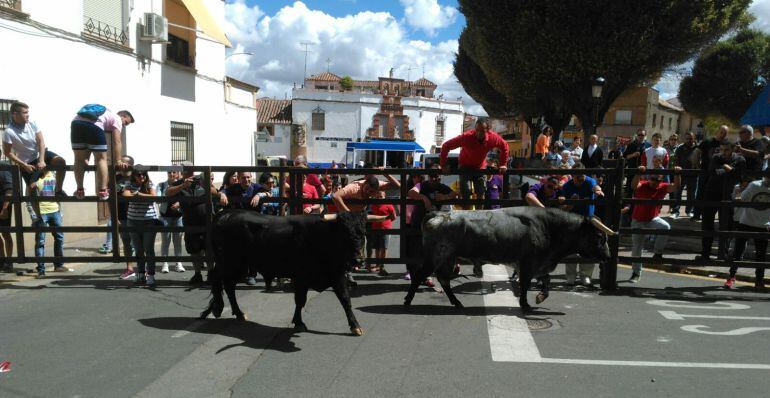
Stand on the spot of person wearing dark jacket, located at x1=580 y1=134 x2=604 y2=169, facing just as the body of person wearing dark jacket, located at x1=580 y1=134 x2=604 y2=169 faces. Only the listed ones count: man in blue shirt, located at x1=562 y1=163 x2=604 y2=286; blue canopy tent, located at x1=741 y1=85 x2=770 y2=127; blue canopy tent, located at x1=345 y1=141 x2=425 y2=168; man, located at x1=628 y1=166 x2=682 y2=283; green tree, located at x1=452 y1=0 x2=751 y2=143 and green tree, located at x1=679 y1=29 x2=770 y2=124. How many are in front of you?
2

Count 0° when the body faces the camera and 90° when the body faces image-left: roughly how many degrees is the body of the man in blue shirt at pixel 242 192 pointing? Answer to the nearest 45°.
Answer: approximately 0°

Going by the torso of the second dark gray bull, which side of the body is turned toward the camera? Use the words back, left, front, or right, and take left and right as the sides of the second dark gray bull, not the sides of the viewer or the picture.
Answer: right

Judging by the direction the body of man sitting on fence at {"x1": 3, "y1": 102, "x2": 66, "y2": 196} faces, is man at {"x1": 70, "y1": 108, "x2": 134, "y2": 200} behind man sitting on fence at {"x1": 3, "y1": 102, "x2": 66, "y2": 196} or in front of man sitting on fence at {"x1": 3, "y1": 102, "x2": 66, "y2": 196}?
in front

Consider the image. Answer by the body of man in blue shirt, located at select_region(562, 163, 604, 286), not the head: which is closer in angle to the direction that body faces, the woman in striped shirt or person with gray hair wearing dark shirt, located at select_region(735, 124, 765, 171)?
the woman in striped shirt

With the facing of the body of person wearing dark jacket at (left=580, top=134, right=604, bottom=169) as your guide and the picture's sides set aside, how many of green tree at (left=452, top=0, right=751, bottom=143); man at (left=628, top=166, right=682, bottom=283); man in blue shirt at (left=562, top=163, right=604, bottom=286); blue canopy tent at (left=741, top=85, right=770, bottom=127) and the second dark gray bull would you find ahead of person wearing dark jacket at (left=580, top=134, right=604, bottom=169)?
3

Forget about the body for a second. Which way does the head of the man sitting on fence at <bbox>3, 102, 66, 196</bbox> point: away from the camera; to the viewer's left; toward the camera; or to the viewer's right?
to the viewer's right

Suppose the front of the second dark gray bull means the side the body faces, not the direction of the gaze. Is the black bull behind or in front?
behind

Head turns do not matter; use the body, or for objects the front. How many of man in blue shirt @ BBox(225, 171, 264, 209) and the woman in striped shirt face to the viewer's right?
0

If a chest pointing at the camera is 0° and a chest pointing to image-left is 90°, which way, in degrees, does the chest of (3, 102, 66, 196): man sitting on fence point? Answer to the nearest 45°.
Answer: approximately 315°

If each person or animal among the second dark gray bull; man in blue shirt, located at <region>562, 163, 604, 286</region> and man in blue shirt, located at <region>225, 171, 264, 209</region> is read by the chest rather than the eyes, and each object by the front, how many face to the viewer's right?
1

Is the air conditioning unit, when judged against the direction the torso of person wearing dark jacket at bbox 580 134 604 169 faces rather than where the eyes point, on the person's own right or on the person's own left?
on the person's own right
